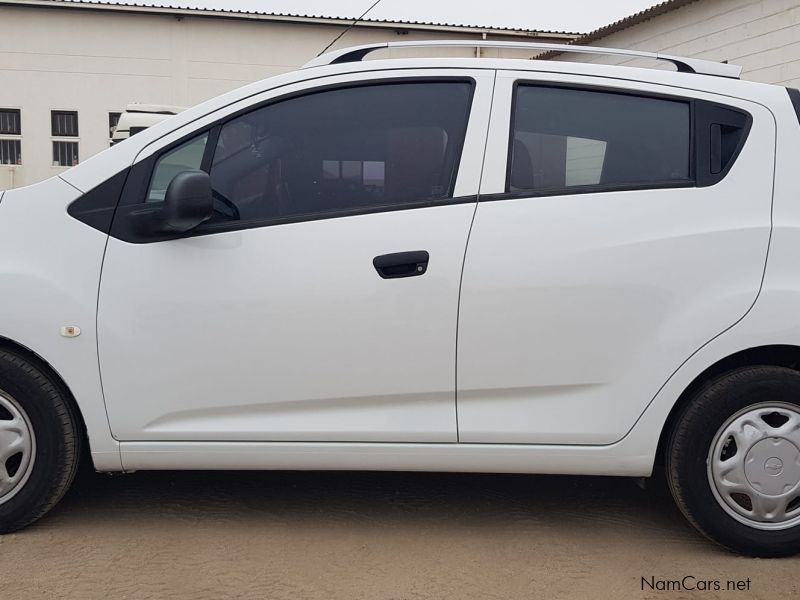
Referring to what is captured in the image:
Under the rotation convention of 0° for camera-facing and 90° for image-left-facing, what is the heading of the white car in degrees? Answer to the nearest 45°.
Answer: approximately 90°
